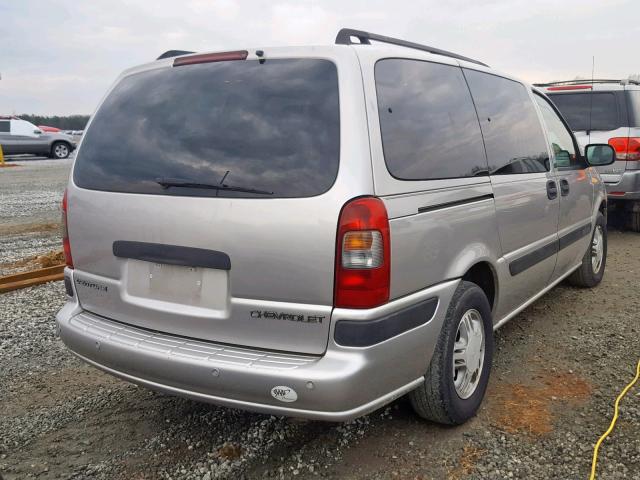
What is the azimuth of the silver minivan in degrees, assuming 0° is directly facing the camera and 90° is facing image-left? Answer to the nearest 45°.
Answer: approximately 225°

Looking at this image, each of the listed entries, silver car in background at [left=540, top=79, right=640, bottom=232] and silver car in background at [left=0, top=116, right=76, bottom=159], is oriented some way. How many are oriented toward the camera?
0

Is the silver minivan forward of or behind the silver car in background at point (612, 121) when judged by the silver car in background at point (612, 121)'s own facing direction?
behind

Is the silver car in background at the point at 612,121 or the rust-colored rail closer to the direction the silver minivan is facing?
the silver car in background

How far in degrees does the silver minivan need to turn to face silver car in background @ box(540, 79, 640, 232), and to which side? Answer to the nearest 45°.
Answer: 0° — it already faces it

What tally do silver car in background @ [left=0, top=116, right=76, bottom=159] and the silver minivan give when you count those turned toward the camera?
0

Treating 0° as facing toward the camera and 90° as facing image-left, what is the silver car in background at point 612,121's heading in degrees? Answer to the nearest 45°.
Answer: approximately 225°

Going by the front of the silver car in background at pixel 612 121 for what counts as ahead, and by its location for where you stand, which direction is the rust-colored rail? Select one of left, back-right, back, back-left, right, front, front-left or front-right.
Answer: back
